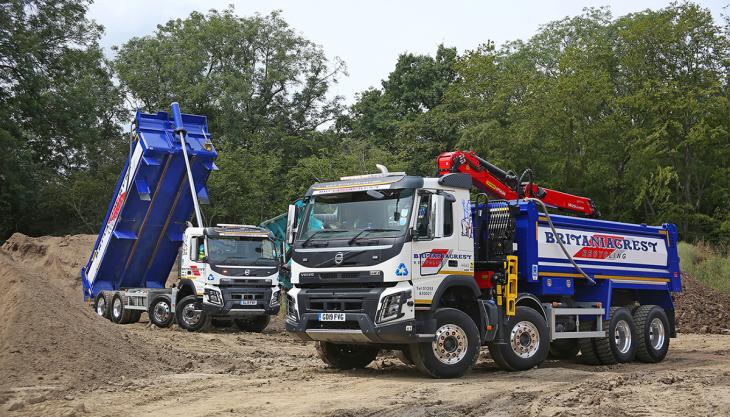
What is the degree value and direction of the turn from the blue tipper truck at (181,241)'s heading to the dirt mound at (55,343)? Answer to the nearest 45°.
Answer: approximately 45° to its right

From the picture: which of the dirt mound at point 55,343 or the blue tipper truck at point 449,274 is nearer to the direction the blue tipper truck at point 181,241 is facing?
the blue tipper truck

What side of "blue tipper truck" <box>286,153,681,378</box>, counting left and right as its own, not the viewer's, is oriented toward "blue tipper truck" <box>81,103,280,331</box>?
right

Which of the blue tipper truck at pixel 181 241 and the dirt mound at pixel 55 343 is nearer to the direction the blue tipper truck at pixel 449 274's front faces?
the dirt mound

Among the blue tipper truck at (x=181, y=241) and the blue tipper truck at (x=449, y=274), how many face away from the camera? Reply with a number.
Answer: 0

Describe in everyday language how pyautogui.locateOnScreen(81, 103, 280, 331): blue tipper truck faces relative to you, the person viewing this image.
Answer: facing the viewer and to the right of the viewer

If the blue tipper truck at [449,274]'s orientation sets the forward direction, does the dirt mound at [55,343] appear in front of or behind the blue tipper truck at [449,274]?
in front

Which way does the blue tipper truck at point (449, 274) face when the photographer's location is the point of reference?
facing the viewer and to the left of the viewer
